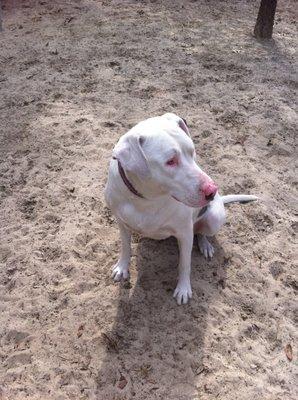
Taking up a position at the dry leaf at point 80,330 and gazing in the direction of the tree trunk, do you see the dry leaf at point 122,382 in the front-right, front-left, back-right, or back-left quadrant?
back-right

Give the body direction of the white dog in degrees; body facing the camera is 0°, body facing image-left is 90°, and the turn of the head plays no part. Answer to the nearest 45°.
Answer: approximately 45°
